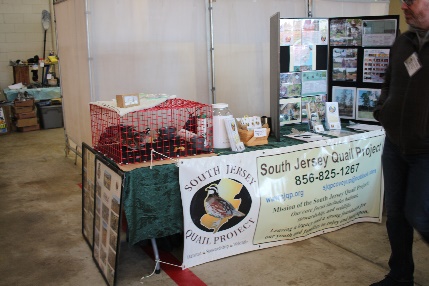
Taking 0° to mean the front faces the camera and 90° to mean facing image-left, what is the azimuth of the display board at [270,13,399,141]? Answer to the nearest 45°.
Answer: approximately 0°

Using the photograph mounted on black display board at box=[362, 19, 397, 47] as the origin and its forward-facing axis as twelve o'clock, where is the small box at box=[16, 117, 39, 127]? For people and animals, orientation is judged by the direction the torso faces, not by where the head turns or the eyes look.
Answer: The small box is roughly at 4 o'clock from the photograph mounted on black display board.

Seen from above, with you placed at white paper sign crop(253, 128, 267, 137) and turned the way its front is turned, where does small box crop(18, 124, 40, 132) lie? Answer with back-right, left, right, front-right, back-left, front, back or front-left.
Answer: back-right

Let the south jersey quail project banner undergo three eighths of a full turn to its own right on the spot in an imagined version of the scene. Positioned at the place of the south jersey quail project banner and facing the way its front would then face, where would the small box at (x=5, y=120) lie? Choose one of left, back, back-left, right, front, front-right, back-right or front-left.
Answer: front-right

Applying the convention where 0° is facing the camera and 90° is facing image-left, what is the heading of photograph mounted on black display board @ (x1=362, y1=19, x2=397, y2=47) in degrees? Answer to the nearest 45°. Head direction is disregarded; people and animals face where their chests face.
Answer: approximately 0°

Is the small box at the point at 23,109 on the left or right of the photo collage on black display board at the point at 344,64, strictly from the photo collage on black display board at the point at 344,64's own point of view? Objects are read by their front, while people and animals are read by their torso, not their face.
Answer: on its right

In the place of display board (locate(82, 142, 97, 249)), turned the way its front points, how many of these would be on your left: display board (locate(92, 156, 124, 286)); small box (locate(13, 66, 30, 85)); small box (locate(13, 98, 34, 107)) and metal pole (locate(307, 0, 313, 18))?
1

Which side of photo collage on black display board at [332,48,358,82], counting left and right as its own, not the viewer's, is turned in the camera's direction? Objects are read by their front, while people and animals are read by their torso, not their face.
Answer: front

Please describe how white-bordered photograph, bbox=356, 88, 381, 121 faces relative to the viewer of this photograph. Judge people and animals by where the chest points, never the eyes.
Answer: facing the viewer

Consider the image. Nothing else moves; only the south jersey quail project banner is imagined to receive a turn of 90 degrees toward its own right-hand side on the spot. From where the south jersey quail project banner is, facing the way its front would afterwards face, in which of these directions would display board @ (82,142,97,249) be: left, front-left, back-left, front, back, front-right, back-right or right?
front-right
